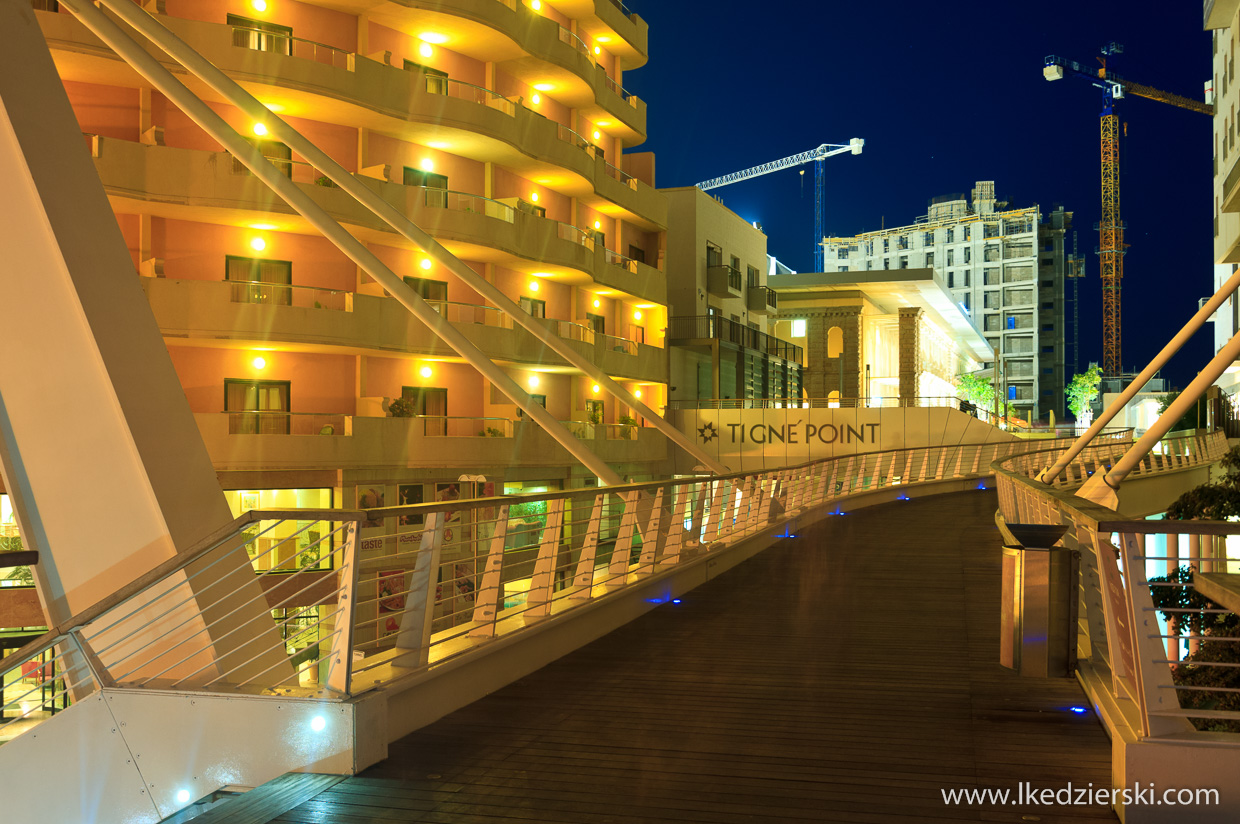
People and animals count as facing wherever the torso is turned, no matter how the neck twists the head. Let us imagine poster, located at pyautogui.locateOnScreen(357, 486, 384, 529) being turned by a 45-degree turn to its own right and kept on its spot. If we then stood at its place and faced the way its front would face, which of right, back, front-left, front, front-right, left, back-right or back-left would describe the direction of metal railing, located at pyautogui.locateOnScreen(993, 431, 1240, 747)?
front-left

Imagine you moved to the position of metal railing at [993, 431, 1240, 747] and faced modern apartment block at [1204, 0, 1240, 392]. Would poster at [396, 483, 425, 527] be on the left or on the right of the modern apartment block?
left

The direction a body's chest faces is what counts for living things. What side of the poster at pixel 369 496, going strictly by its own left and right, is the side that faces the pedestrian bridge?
front

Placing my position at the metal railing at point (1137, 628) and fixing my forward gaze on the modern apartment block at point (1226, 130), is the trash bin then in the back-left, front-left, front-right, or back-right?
front-left

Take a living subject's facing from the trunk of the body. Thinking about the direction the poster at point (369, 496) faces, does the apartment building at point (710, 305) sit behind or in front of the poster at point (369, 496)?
behind

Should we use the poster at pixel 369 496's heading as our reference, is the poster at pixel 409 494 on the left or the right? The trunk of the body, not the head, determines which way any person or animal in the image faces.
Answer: on its left

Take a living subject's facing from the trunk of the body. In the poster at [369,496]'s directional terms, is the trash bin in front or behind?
in front

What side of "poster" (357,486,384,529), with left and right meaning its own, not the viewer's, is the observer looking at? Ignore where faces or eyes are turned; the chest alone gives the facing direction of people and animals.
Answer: front

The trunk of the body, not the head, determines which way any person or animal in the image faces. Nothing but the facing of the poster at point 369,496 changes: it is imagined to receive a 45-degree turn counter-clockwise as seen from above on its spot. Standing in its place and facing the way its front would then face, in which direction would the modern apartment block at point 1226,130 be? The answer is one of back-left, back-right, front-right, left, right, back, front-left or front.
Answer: front-left

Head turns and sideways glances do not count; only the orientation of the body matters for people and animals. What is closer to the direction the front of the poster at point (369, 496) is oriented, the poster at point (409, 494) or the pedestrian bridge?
the pedestrian bridge

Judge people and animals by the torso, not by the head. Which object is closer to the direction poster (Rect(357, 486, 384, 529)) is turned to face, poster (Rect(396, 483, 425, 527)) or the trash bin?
the trash bin
